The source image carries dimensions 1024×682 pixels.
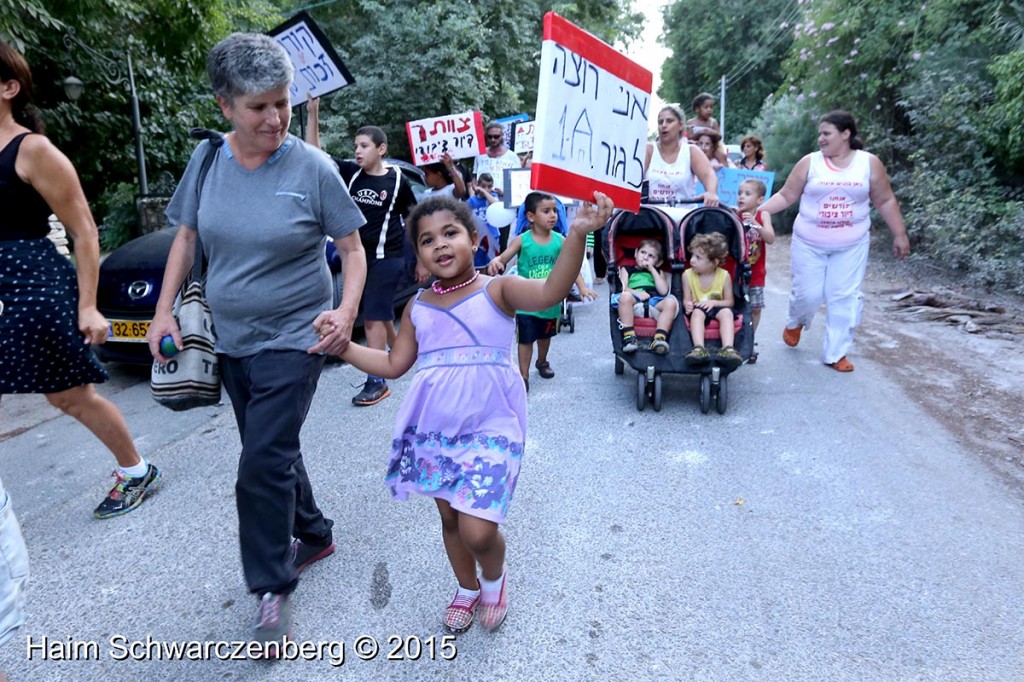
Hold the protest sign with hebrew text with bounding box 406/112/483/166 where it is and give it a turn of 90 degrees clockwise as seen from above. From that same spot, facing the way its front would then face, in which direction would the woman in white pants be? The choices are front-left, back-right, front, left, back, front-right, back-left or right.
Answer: back-left

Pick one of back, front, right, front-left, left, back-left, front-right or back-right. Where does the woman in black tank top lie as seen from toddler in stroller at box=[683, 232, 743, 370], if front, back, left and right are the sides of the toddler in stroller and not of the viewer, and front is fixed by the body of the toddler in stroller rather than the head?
front-right

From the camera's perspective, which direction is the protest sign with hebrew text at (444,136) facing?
toward the camera

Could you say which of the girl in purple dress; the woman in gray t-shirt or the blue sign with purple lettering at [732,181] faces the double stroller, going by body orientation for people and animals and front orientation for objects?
the blue sign with purple lettering

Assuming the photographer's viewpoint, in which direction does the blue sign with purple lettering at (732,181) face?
facing the viewer

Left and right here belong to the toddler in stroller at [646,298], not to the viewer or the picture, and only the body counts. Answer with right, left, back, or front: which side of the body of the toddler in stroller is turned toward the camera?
front

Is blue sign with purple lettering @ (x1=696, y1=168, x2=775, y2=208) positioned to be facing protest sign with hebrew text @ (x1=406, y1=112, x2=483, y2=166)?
no

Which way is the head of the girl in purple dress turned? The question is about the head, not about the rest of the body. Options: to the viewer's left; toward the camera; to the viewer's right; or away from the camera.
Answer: toward the camera

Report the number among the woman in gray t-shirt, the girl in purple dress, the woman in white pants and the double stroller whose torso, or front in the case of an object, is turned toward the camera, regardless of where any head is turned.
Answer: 4

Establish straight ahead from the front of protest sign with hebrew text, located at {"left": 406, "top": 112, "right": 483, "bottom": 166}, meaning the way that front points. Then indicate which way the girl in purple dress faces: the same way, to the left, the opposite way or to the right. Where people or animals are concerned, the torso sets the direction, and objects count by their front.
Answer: the same way

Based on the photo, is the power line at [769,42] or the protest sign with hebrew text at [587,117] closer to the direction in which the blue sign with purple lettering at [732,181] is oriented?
the protest sign with hebrew text

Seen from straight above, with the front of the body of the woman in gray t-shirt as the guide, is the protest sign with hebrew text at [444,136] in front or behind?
behind

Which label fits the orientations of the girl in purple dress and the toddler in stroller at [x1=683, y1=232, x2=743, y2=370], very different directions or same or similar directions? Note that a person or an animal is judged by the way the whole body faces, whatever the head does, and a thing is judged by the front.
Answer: same or similar directions

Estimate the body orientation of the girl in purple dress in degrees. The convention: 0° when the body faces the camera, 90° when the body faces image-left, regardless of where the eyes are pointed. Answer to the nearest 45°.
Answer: approximately 0°

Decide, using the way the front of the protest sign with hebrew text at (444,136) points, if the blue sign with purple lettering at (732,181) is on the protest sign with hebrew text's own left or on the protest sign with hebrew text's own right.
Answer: on the protest sign with hebrew text's own left

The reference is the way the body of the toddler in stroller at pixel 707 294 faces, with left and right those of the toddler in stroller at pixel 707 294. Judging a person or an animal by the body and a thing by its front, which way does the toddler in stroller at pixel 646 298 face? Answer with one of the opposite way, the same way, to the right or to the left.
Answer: the same way

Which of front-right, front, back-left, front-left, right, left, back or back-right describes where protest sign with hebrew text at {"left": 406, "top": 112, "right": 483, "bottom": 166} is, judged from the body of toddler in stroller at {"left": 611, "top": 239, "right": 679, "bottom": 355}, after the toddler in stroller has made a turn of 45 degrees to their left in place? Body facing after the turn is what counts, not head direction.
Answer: back

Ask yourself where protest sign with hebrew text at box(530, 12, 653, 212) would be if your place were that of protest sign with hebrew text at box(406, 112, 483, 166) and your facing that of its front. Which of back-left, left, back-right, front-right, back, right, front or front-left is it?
front

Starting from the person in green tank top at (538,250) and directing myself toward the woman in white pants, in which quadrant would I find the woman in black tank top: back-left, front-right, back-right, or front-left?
back-right
